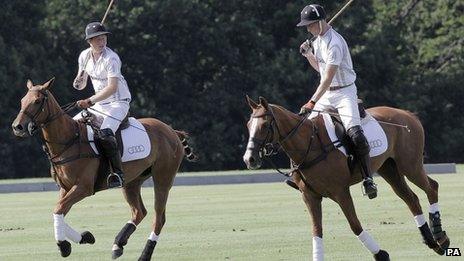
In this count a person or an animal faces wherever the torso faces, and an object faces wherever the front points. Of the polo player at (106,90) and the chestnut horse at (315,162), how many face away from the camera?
0

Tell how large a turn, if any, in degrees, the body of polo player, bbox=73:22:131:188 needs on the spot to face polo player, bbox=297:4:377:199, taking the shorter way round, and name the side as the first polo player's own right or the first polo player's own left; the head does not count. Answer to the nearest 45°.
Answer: approximately 90° to the first polo player's own left

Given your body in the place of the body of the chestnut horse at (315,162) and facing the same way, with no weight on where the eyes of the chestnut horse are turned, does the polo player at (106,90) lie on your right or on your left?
on your right

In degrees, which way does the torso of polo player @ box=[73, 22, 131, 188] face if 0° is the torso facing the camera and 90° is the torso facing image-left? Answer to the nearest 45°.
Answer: approximately 45°

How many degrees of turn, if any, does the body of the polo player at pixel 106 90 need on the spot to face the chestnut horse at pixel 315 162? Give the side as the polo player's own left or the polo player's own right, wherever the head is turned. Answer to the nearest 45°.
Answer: approximately 90° to the polo player's own left

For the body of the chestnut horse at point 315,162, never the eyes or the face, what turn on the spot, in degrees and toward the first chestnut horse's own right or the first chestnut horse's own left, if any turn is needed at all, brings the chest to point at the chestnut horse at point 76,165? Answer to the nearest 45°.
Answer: approximately 45° to the first chestnut horse's own right
